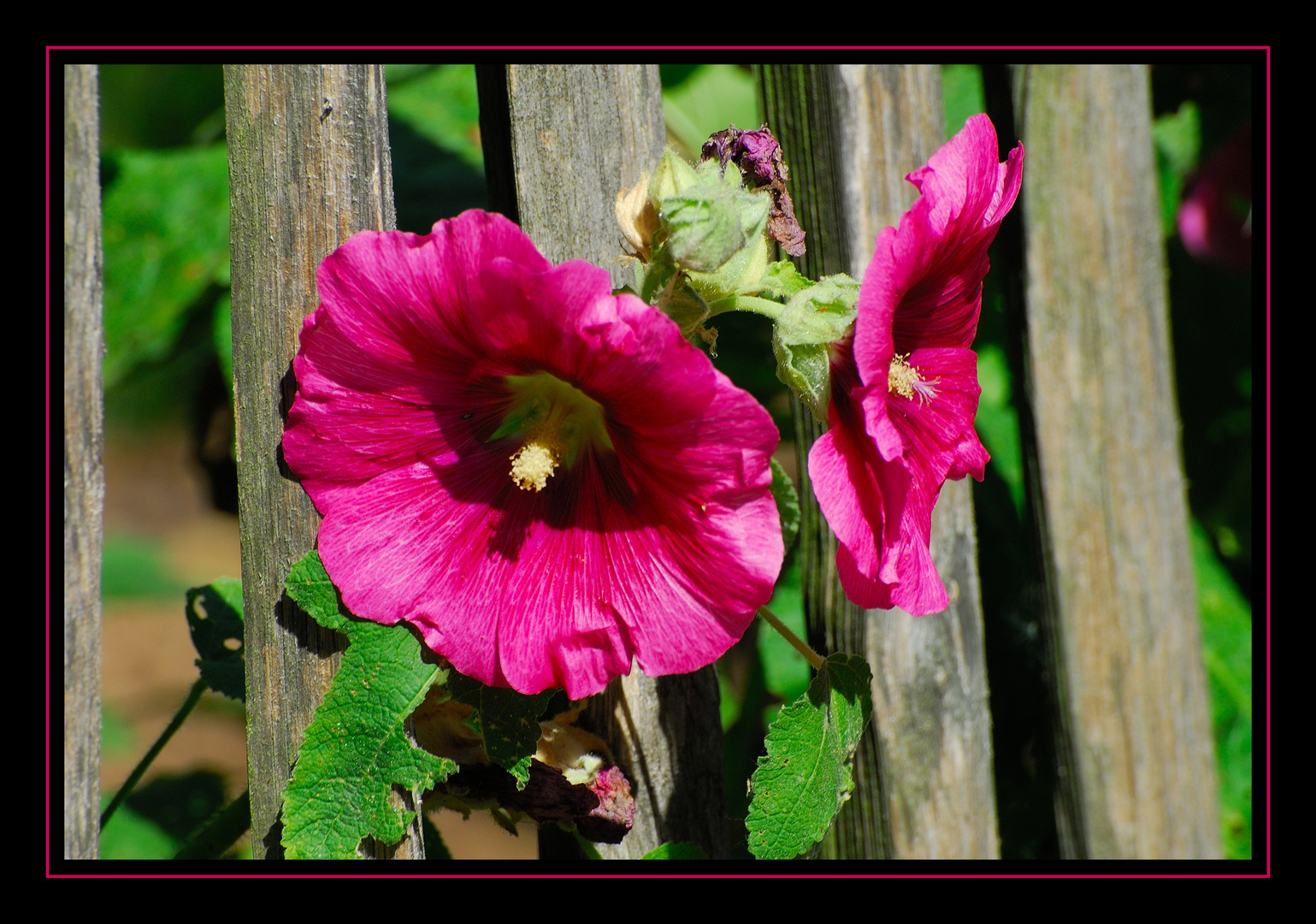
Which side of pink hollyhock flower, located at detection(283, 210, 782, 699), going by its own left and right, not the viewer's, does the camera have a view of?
front
